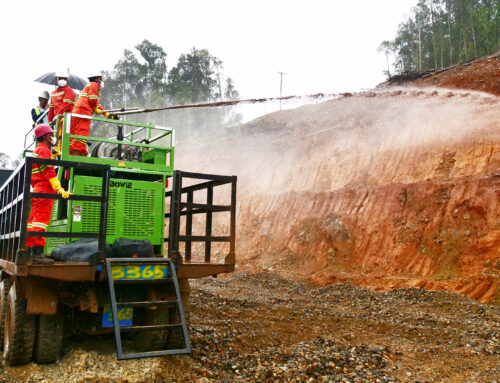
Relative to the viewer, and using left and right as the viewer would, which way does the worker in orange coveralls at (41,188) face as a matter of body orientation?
facing to the right of the viewer

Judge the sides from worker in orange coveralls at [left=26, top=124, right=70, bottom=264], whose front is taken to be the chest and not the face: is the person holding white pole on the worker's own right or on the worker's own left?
on the worker's own left

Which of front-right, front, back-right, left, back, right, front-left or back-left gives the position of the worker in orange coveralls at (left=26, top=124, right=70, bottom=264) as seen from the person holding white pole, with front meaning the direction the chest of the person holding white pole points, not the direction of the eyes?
front-right

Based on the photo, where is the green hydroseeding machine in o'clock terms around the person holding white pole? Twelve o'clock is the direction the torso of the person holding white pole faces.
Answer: The green hydroseeding machine is roughly at 1 o'clock from the person holding white pole.

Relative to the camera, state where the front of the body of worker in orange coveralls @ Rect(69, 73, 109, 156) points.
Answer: to the viewer's right

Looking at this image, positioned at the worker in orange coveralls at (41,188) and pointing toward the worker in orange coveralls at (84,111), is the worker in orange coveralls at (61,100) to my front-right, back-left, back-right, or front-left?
front-left

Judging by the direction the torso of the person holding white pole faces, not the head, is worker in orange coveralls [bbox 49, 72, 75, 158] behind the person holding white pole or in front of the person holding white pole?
in front

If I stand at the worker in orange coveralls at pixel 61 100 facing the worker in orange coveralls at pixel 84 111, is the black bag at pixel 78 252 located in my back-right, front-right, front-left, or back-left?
front-right

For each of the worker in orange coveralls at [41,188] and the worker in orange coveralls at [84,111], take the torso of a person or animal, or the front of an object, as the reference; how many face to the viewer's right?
2

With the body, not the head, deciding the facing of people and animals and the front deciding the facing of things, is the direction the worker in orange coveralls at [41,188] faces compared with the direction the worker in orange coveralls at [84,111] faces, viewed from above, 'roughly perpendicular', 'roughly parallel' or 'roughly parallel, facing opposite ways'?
roughly parallel

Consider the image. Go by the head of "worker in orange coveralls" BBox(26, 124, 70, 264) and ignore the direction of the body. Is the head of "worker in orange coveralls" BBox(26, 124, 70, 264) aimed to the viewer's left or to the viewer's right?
to the viewer's right

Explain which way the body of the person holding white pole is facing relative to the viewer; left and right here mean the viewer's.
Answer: facing the viewer and to the right of the viewer
